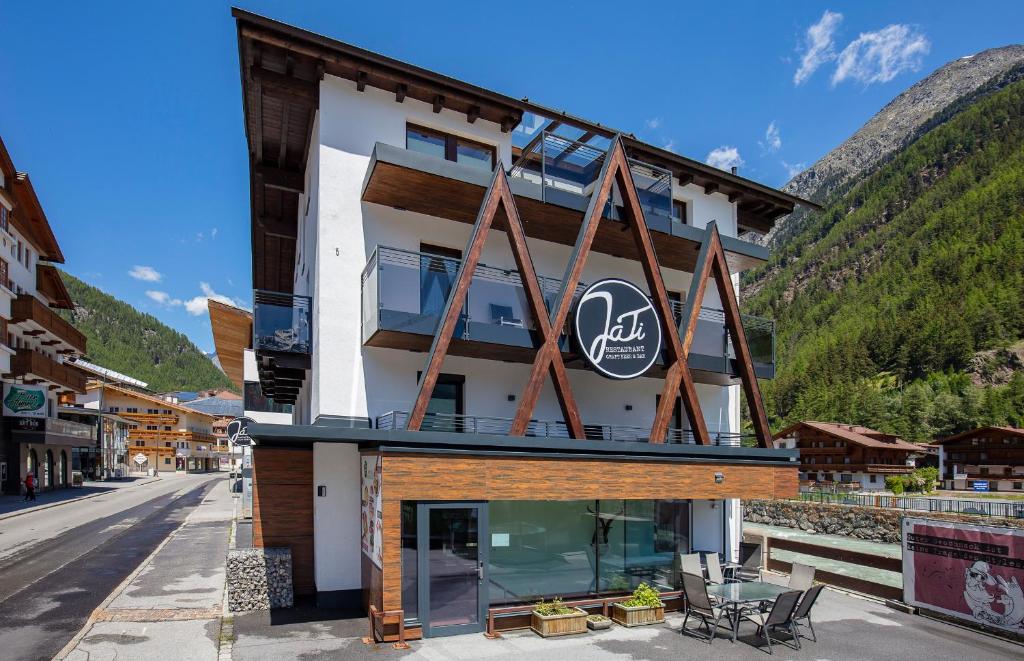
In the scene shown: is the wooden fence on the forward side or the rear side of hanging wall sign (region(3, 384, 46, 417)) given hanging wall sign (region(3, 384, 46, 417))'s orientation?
on the forward side

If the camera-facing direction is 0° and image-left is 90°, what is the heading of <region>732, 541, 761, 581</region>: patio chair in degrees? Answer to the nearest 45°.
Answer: approximately 45°

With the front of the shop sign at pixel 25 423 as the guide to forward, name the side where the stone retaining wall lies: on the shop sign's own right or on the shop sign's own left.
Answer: on the shop sign's own left

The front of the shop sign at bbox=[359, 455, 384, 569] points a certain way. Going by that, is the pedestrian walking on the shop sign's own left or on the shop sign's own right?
on the shop sign's own right

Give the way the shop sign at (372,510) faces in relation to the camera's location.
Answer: facing the viewer and to the left of the viewer

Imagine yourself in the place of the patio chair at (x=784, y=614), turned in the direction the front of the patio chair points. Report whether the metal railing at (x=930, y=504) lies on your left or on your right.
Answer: on your right

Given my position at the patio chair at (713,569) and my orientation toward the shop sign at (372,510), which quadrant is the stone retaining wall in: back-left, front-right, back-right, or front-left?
back-right

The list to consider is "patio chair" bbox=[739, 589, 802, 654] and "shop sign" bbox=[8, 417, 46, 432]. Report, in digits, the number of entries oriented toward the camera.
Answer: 1
